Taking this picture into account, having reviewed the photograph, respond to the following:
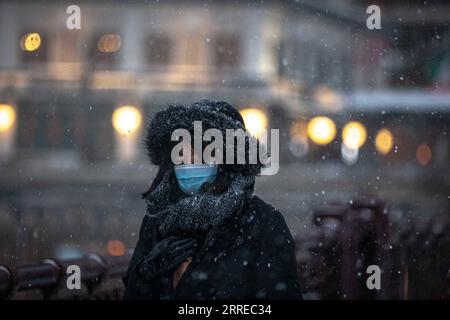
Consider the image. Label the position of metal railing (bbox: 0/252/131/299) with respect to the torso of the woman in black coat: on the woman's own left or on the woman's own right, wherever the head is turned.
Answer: on the woman's own right

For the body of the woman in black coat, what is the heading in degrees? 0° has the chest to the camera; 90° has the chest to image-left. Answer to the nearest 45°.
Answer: approximately 45°
